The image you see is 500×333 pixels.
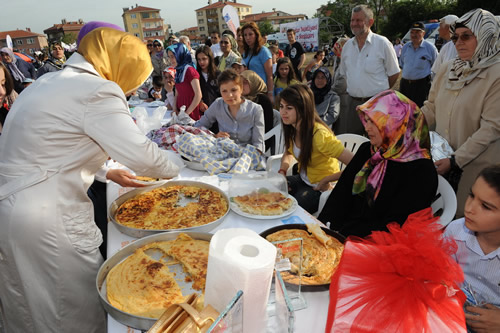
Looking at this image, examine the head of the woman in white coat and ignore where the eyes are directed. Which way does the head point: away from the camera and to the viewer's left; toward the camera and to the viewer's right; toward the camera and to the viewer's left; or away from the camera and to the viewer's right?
away from the camera and to the viewer's right

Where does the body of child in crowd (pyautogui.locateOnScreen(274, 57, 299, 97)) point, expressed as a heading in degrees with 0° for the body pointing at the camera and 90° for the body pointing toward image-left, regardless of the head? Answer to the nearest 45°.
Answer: approximately 45°

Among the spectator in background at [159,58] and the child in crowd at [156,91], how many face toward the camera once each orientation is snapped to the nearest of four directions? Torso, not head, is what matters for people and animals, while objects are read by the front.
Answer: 2

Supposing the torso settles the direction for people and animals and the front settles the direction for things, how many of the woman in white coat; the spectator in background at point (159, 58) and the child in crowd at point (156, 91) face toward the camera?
2

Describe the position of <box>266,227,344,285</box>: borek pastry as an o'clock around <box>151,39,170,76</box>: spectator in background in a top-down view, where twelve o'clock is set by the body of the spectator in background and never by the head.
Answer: The borek pastry is roughly at 12 o'clock from the spectator in background.
